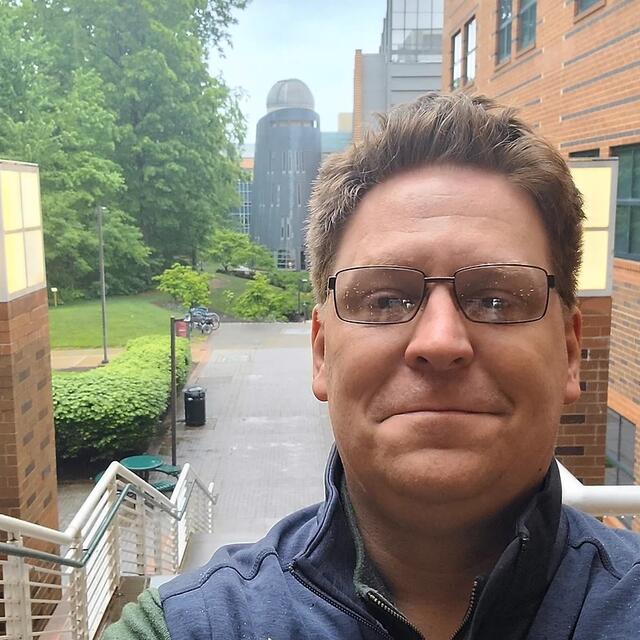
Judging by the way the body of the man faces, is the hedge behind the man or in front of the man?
behind

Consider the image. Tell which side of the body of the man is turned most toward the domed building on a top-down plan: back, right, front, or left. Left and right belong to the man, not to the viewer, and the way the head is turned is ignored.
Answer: back

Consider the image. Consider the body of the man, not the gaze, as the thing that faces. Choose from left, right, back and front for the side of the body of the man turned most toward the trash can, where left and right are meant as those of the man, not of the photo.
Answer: back

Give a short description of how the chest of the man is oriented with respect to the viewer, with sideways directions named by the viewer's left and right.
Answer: facing the viewer

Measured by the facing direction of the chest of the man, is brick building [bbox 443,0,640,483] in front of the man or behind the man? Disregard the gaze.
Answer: behind

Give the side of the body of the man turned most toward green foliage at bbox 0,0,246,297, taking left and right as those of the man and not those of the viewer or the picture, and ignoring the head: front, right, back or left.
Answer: back

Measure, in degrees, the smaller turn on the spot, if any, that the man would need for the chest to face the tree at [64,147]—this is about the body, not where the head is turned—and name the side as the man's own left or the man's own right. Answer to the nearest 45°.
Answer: approximately 135° to the man's own right

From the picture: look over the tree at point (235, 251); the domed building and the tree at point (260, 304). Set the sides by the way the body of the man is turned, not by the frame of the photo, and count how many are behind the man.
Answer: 3

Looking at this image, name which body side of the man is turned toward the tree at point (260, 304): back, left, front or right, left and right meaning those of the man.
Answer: back

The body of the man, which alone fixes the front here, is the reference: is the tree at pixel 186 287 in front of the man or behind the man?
behind

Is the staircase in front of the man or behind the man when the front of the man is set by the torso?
behind
